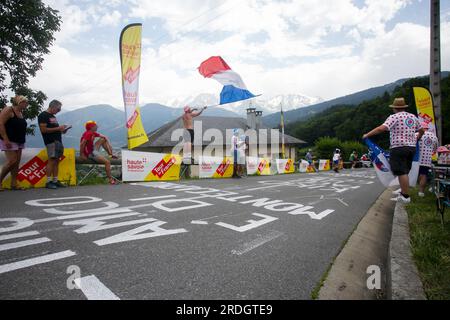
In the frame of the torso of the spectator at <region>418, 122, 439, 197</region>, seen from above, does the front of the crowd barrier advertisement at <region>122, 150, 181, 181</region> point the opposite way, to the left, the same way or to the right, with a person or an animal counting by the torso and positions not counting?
the opposite way

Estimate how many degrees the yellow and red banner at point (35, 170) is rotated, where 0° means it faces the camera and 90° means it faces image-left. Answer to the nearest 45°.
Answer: approximately 0°

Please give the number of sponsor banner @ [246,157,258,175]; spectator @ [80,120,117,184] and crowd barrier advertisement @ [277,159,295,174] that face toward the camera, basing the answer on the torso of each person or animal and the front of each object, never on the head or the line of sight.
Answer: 2

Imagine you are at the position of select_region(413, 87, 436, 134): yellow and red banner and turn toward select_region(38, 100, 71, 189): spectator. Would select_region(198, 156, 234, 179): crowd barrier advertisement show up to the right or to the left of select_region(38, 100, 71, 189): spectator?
right

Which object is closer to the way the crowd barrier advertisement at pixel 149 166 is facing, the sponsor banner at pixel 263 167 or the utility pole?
the utility pole

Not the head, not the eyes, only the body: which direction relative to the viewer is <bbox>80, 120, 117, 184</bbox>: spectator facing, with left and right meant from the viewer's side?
facing to the right of the viewer

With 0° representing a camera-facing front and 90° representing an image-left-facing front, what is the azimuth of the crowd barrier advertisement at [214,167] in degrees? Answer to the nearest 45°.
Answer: approximately 0°

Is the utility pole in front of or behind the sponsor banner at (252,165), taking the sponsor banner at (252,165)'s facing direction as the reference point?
in front
